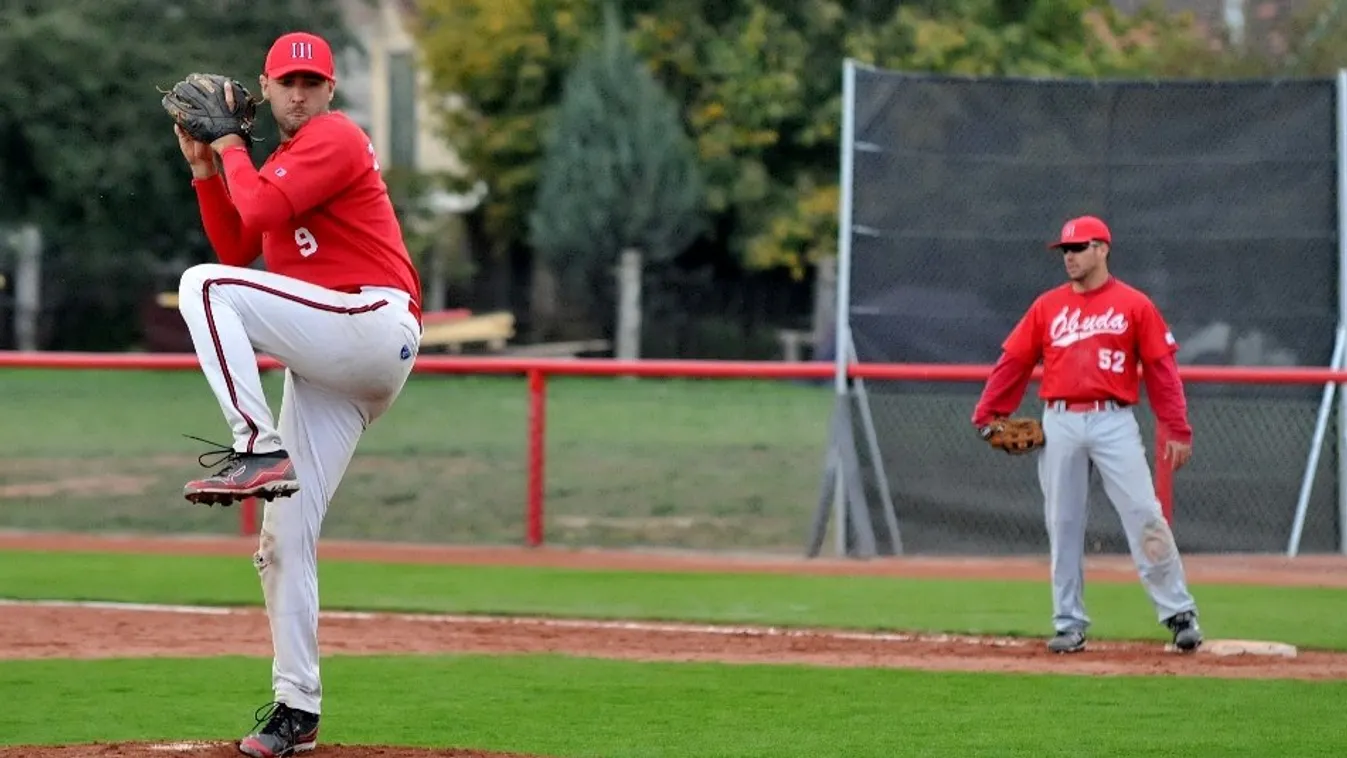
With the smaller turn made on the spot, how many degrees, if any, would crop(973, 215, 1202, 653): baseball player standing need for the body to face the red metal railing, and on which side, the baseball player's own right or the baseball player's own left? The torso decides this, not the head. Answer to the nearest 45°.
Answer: approximately 135° to the baseball player's own right

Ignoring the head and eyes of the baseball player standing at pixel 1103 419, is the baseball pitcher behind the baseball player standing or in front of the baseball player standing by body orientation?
in front

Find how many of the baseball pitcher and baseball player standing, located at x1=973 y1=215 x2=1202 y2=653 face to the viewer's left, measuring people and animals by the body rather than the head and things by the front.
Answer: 1

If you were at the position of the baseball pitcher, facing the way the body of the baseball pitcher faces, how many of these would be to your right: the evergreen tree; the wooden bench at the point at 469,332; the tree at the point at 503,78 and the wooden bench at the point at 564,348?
4

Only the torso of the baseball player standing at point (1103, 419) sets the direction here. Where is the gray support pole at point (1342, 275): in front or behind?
behind

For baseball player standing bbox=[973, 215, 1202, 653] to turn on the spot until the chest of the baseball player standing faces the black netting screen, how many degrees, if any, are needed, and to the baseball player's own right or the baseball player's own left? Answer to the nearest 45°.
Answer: approximately 180°

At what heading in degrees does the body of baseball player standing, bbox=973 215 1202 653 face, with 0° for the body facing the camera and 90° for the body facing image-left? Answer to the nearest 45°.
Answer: approximately 0°

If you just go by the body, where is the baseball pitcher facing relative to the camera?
to the viewer's left

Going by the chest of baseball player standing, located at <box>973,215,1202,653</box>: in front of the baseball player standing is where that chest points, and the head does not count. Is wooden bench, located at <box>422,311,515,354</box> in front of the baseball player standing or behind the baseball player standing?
behind
